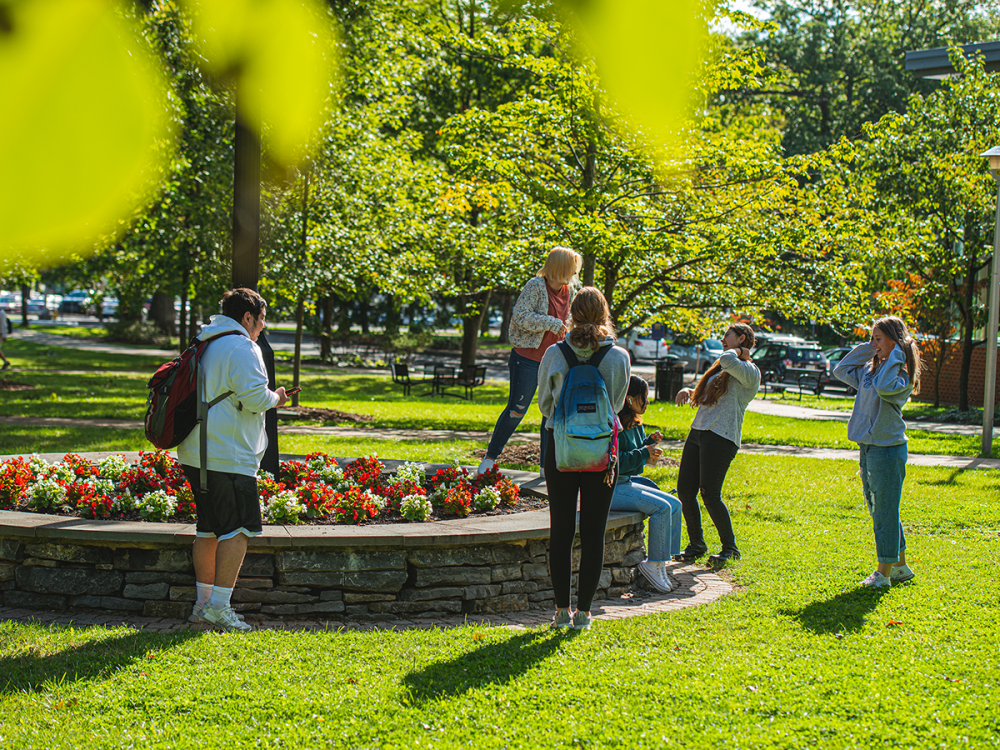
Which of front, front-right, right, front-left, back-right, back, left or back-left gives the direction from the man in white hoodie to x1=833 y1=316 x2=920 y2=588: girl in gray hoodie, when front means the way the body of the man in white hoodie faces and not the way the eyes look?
front

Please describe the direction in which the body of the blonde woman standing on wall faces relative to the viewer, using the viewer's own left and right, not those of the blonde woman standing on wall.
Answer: facing the viewer and to the right of the viewer

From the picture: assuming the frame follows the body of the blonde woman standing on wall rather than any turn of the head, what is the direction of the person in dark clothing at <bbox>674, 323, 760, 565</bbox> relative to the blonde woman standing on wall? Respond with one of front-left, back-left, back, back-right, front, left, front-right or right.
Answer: front-left

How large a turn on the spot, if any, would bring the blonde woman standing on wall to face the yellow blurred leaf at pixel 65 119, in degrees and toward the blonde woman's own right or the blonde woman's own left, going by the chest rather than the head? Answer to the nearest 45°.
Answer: approximately 45° to the blonde woman's own right

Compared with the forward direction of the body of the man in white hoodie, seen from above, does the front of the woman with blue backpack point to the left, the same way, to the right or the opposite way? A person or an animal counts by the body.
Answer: to the left

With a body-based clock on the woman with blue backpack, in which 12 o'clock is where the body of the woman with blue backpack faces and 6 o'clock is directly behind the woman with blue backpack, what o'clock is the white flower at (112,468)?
The white flower is roughly at 10 o'clock from the woman with blue backpack.

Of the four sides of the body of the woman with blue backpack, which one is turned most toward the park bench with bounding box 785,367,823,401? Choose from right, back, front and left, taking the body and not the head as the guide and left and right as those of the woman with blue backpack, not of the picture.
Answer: front

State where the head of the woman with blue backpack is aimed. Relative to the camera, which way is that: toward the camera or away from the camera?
away from the camera

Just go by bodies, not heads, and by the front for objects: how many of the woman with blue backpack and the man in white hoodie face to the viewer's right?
1

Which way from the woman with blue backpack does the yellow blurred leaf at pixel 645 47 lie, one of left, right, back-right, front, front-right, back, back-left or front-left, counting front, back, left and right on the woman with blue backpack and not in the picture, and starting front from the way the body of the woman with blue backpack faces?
back

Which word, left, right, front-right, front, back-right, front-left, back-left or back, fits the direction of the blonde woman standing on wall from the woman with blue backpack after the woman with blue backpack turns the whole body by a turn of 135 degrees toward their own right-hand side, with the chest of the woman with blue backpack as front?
back-left

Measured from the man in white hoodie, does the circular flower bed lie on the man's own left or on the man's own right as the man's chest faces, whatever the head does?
on the man's own left

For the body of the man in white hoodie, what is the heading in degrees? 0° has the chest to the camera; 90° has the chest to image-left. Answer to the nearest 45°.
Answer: approximately 270°

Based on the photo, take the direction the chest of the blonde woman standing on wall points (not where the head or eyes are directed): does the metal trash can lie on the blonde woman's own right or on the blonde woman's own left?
on the blonde woman's own left

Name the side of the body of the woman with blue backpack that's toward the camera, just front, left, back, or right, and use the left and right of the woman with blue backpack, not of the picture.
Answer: back

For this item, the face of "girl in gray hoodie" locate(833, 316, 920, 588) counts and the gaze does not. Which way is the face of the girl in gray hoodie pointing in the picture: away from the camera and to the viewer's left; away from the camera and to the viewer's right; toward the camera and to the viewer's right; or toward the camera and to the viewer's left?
toward the camera and to the viewer's left
